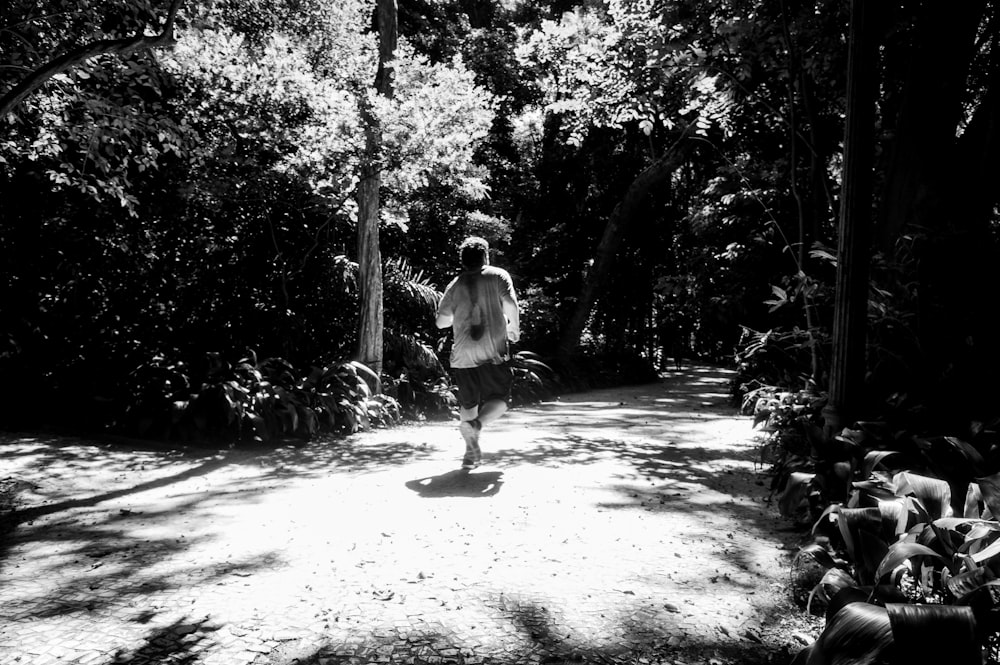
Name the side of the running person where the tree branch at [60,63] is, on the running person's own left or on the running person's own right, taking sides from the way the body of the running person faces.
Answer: on the running person's own left

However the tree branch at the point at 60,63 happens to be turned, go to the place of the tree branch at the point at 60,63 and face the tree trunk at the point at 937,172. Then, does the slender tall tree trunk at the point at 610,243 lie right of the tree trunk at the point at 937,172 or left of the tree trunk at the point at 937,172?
left

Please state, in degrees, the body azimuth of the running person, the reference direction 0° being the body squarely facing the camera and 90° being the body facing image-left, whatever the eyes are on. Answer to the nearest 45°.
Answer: approximately 180°

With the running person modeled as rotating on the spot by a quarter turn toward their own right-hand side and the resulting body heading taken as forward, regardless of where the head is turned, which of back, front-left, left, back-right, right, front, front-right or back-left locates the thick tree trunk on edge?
front-left

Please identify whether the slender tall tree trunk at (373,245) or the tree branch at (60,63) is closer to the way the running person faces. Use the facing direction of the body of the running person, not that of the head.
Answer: the slender tall tree trunk

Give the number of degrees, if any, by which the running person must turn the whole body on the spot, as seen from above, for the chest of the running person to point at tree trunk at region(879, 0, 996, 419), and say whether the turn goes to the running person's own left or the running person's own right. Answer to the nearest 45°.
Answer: approximately 90° to the running person's own right
